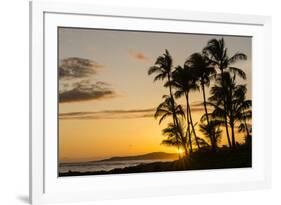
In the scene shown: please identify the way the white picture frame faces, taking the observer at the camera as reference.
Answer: facing the viewer and to the right of the viewer
